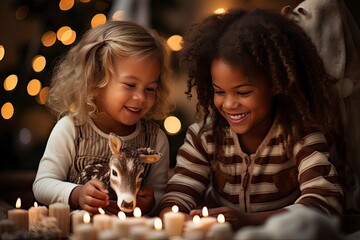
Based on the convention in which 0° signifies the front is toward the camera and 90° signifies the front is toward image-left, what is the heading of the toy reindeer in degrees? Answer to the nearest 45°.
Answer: approximately 315°

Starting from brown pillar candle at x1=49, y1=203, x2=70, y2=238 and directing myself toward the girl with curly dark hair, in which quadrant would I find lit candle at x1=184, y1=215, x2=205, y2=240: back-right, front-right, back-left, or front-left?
front-right

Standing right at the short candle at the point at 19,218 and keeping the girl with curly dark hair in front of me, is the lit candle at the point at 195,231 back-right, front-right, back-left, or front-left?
front-right

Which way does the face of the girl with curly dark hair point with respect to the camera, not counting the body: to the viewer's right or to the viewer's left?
to the viewer's left
